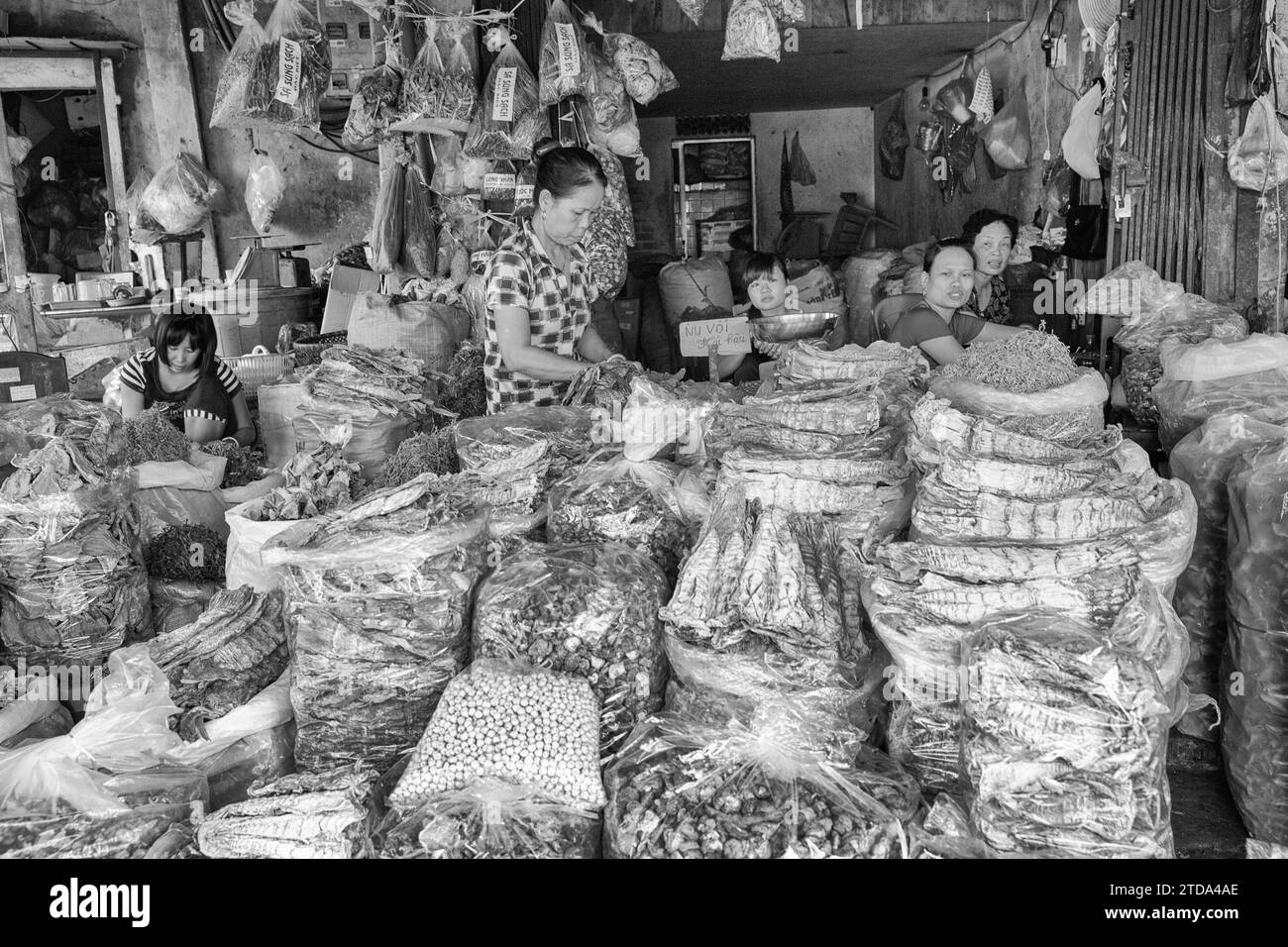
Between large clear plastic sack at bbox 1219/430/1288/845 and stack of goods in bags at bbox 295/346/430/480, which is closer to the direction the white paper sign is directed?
the large clear plastic sack

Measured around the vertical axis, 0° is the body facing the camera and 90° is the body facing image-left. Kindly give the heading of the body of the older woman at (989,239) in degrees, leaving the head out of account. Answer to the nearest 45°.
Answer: approximately 0°

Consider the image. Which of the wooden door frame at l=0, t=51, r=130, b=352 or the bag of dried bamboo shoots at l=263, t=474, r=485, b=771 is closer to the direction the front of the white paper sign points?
the bag of dried bamboo shoots

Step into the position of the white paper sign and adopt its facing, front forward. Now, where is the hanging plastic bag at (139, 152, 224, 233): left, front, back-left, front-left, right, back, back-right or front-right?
back-right

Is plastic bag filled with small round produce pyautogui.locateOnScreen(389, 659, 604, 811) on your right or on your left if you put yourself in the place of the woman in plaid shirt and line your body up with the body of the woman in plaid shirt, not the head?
on your right
